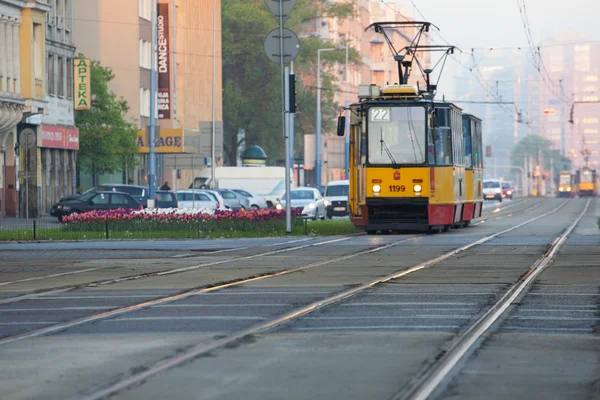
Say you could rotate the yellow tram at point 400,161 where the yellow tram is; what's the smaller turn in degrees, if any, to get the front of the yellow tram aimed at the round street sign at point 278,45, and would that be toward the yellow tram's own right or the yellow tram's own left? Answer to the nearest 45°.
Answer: approximately 90° to the yellow tram's own right

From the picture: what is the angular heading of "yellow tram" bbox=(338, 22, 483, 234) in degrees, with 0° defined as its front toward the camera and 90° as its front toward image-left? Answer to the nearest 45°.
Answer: approximately 0°

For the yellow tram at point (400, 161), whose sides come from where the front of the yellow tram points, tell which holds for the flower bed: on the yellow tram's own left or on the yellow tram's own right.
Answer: on the yellow tram's own right
